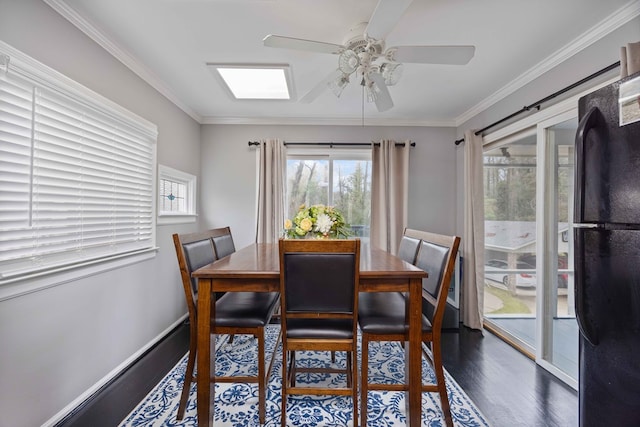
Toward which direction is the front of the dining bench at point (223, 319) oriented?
to the viewer's right

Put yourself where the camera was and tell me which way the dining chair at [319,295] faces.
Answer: facing away from the viewer

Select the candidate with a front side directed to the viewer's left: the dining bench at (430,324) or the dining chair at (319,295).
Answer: the dining bench at (430,324)

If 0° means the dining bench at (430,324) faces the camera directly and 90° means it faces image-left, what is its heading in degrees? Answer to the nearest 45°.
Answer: approximately 90°

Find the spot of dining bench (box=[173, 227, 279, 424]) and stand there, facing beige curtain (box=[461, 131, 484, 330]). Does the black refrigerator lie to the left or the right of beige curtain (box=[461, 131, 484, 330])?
right

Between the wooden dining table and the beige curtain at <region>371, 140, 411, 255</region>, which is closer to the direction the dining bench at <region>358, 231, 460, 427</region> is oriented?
the wooden dining table

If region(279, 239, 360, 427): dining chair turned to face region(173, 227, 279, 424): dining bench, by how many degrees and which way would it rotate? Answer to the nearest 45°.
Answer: approximately 90° to its left

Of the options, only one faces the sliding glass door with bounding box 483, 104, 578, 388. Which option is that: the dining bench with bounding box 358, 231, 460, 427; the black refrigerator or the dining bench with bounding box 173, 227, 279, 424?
the dining bench with bounding box 173, 227, 279, 424

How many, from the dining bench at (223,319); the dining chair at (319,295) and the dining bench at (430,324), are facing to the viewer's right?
1

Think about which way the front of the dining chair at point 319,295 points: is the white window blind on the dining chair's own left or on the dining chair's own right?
on the dining chair's own left

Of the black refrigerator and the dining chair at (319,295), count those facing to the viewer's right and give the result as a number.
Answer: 0

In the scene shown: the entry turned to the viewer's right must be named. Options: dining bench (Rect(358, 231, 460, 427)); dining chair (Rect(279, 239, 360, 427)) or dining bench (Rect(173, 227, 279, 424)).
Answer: dining bench (Rect(173, 227, 279, 424))

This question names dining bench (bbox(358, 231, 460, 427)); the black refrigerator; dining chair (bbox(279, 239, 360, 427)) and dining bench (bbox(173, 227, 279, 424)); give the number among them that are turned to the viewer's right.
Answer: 1
